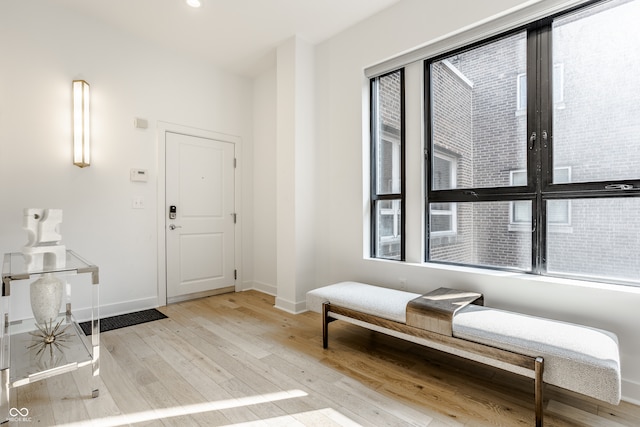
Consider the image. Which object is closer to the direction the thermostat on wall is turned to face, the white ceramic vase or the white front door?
the white ceramic vase

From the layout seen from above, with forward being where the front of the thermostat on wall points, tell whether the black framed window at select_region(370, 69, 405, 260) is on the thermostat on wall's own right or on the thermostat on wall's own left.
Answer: on the thermostat on wall's own left

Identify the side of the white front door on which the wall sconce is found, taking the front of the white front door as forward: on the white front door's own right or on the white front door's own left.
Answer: on the white front door's own right

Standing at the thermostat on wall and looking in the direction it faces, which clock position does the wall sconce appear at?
The wall sconce is roughly at 2 o'clock from the thermostat on wall.

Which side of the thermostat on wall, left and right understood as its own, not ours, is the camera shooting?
front

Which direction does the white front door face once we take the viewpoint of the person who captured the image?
facing the viewer and to the right of the viewer

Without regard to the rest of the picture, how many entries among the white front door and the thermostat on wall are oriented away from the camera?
0

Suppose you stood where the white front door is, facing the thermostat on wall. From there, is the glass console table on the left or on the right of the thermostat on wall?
left

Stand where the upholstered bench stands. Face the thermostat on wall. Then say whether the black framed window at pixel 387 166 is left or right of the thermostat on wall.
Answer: right

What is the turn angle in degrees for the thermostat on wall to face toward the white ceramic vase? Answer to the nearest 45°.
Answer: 0° — it already faces it

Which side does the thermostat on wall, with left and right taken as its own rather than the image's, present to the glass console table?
front
